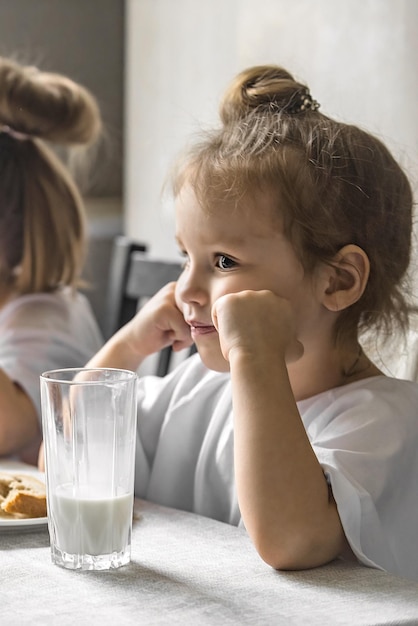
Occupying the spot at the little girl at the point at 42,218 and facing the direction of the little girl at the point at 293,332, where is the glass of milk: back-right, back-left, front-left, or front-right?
front-right

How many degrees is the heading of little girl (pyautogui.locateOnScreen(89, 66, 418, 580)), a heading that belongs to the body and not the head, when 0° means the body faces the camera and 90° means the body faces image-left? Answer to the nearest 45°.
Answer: approximately 45°

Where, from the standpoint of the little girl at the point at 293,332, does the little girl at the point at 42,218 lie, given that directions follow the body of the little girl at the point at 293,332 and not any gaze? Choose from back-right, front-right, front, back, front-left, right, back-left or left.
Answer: right

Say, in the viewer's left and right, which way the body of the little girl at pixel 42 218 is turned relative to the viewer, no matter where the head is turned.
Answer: facing to the left of the viewer

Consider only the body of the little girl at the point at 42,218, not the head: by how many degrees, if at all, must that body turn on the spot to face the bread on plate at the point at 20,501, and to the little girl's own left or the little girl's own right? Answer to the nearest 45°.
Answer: approximately 90° to the little girl's own left

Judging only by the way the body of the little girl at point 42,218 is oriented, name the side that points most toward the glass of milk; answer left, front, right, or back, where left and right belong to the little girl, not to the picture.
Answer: left

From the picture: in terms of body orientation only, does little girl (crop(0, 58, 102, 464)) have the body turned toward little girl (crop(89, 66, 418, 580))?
no

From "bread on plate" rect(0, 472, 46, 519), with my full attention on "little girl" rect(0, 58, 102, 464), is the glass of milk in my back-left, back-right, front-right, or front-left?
back-right

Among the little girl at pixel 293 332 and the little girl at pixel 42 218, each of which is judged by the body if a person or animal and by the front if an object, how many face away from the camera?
0

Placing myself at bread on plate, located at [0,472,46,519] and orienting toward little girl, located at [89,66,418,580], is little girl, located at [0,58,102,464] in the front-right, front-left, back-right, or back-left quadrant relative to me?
front-left
